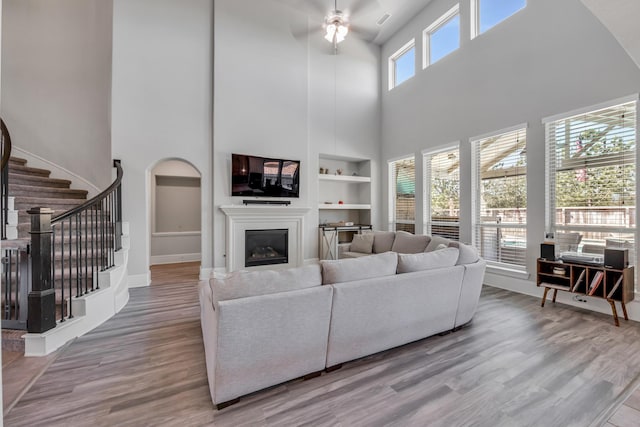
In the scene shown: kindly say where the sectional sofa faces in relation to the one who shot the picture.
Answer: facing away from the viewer and to the left of the viewer

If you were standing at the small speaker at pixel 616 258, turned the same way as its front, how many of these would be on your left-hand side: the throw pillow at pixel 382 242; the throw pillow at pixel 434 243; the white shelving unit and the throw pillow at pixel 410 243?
0

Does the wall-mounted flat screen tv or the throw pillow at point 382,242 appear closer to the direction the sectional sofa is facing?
the wall-mounted flat screen tv

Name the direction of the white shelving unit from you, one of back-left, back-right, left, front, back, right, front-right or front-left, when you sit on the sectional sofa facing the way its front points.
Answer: front-right

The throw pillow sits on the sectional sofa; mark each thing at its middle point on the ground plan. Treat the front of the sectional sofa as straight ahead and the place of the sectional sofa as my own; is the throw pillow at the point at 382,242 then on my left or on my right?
on my right

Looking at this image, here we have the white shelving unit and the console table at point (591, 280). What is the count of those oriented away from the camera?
0

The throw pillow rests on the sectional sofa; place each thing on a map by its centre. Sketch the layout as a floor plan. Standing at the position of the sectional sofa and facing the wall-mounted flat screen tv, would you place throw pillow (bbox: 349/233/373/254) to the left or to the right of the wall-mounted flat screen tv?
right

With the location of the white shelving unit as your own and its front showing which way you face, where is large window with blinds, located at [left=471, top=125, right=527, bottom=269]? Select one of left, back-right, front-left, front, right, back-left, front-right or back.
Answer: front

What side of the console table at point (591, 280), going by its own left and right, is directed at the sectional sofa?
front

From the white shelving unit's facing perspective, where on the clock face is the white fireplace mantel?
The white fireplace mantel is roughly at 3 o'clock from the white shelving unit.

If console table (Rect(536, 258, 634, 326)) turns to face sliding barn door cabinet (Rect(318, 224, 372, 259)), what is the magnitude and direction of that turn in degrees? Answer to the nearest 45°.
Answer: approximately 45° to its right

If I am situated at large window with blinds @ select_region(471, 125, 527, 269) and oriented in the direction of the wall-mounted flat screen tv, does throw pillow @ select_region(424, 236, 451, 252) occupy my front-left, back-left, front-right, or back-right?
front-left

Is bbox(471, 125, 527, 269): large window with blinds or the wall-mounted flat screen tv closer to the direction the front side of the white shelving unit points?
the large window with blinds

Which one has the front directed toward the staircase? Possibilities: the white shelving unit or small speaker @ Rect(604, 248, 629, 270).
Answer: the small speaker

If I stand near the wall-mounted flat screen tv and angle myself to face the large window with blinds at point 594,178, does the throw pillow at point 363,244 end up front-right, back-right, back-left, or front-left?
front-left

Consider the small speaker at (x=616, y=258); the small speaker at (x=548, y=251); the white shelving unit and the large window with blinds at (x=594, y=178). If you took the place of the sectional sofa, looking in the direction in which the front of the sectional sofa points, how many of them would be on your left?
0

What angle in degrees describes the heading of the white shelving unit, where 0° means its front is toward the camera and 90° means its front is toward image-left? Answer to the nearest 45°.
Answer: approximately 315°

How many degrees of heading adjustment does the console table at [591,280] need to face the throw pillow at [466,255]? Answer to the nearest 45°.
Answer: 0° — it already faces it

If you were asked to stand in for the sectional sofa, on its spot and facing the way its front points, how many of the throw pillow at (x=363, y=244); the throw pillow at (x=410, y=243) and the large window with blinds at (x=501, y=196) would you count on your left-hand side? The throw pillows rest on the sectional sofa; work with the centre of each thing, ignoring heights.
0

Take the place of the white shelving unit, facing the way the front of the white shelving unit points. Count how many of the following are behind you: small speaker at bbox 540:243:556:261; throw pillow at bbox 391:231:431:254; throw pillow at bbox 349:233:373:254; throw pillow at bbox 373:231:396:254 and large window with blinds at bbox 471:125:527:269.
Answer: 0
